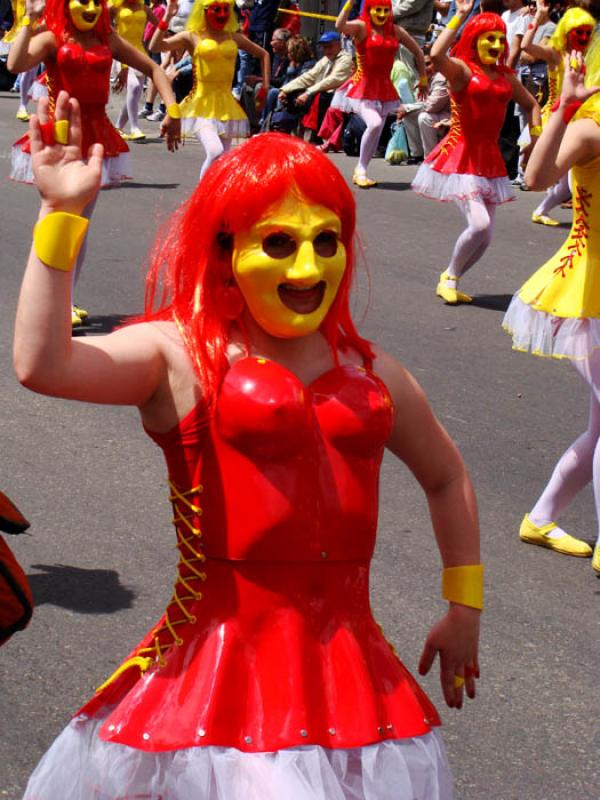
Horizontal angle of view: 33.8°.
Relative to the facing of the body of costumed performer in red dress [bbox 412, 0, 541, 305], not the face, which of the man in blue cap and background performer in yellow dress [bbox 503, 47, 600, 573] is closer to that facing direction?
the background performer in yellow dress

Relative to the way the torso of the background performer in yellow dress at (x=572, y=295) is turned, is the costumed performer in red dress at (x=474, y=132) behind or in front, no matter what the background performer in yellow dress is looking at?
behind

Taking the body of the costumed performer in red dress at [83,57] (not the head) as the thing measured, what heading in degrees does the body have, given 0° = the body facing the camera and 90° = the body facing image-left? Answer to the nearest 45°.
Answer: approximately 0°

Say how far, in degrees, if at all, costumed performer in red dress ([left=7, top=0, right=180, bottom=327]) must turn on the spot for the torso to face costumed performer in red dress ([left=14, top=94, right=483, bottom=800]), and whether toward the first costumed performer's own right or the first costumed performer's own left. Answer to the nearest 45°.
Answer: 0° — they already face them

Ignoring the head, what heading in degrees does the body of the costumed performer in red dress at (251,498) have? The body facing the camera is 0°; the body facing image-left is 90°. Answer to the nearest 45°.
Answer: approximately 315°

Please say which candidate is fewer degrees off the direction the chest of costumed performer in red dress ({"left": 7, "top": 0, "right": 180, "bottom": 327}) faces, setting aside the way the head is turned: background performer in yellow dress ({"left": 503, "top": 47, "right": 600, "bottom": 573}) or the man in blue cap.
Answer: the background performer in yellow dress

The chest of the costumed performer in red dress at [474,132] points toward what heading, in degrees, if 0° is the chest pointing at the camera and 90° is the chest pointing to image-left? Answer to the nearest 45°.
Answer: approximately 315°
